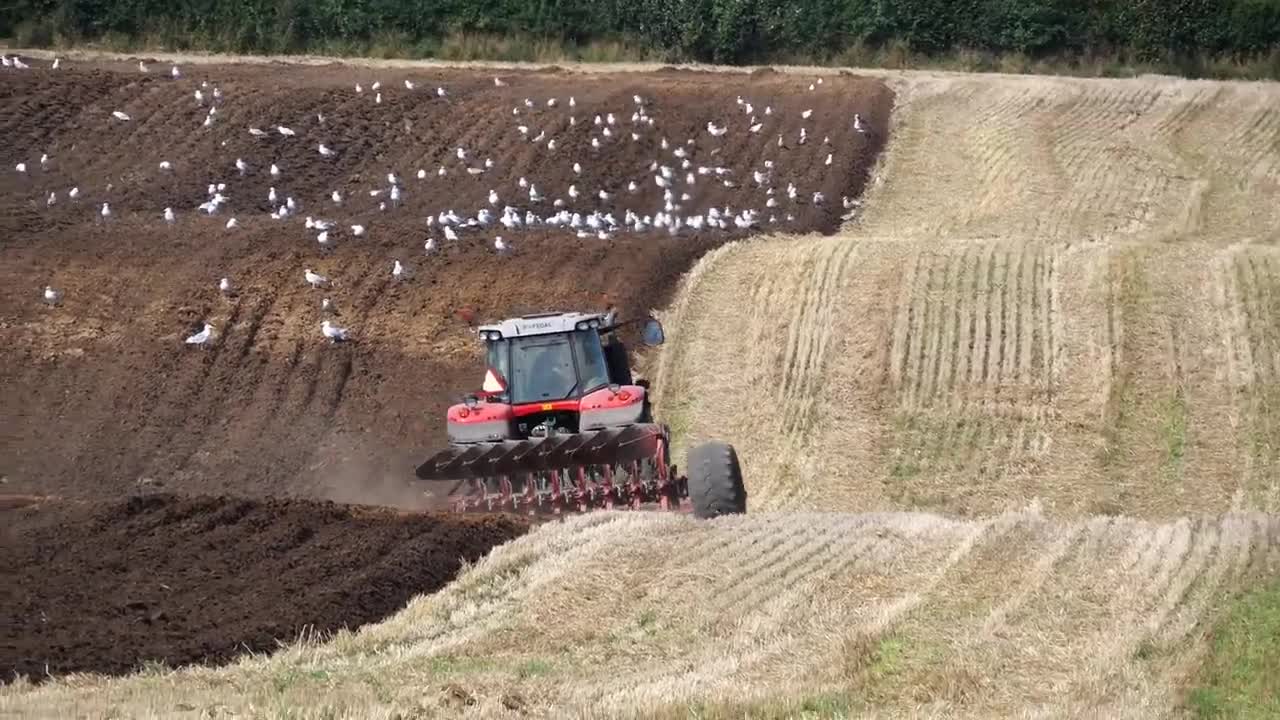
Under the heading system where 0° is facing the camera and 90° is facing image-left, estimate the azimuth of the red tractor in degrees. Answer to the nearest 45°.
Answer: approximately 180°

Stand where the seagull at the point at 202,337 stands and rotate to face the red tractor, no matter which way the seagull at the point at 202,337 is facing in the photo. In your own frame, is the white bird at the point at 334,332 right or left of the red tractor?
left

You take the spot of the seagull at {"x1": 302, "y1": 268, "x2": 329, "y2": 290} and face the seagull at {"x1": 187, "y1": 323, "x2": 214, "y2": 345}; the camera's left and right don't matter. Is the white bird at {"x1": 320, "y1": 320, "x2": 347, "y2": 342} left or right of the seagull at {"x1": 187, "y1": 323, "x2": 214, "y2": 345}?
left

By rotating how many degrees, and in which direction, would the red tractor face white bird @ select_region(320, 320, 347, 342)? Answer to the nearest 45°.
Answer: approximately 45° to its left

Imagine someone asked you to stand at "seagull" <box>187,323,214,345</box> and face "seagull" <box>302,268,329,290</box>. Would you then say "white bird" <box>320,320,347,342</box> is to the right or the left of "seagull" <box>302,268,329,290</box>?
right

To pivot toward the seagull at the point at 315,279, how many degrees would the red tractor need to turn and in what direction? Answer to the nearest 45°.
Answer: approximately 45° to its left
